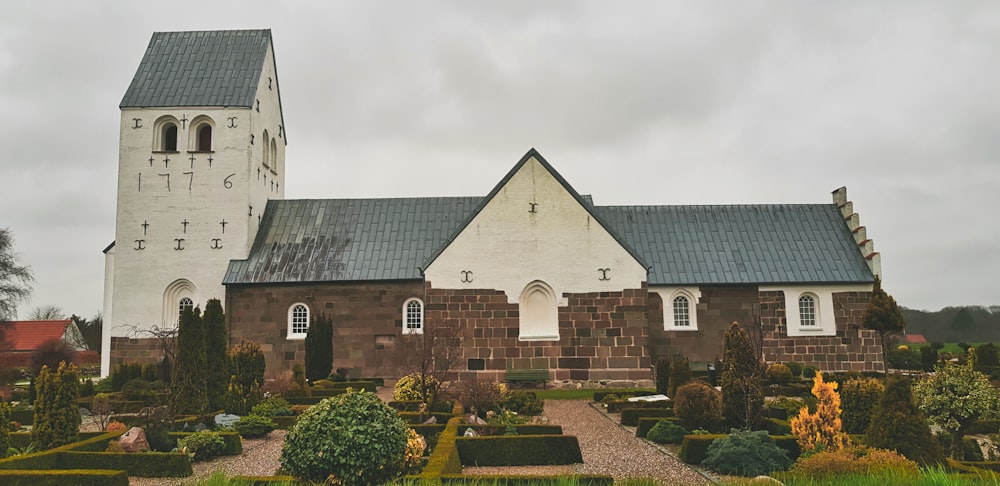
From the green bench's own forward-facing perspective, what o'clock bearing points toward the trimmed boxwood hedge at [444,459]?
The trimmed boxwood hedge is roughly at 12 o'clock from the green bench.

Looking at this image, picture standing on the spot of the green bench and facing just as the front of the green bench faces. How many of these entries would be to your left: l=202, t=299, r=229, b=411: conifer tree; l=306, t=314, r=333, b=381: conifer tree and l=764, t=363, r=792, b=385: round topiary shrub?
1

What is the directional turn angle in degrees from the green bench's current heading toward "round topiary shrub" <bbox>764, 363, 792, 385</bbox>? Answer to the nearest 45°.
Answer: approximately 90° to its left

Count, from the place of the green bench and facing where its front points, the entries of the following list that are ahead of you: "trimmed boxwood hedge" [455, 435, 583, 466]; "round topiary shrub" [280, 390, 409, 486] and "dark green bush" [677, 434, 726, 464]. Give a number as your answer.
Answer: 3

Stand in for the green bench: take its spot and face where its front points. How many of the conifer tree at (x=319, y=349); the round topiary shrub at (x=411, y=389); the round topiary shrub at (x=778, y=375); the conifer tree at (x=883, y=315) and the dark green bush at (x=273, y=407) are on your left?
2

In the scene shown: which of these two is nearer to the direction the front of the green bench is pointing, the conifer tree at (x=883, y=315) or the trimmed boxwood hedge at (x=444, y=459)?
the trimmed boxwood hedge

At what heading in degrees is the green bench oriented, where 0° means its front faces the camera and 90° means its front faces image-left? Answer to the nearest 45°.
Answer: approximately 0°

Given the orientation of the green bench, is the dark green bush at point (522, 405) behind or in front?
in front

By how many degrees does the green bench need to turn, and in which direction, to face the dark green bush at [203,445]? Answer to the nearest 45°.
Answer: approximately 45° to its right

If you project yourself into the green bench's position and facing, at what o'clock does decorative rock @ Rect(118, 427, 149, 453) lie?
The decorative rock is roughly at 1 o'clock from the green bench.

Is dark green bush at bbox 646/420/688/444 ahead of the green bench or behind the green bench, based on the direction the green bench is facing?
ahead
